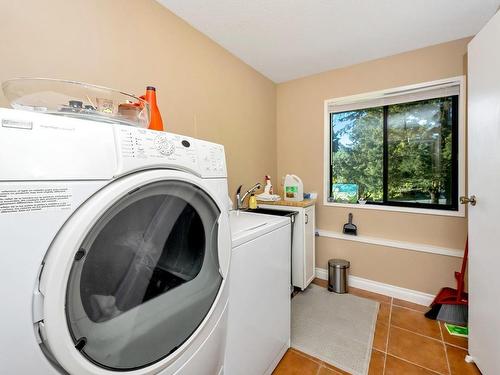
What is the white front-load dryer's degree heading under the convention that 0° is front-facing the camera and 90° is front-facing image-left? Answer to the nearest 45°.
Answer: approximately 315°

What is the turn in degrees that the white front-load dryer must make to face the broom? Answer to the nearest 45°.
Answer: approximately 45° to its left

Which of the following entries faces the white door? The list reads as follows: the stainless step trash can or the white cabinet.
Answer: the white cabinet

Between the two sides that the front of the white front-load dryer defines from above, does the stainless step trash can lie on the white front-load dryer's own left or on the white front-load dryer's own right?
on the white front-load dryer's own left

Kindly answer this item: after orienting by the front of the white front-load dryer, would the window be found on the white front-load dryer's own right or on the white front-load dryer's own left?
on the white front-load dryer's own left

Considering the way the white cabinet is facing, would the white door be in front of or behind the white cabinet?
in front

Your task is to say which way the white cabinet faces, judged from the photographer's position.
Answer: facing the viewer and to the right of the viewer

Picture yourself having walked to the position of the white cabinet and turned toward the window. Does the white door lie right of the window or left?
right
